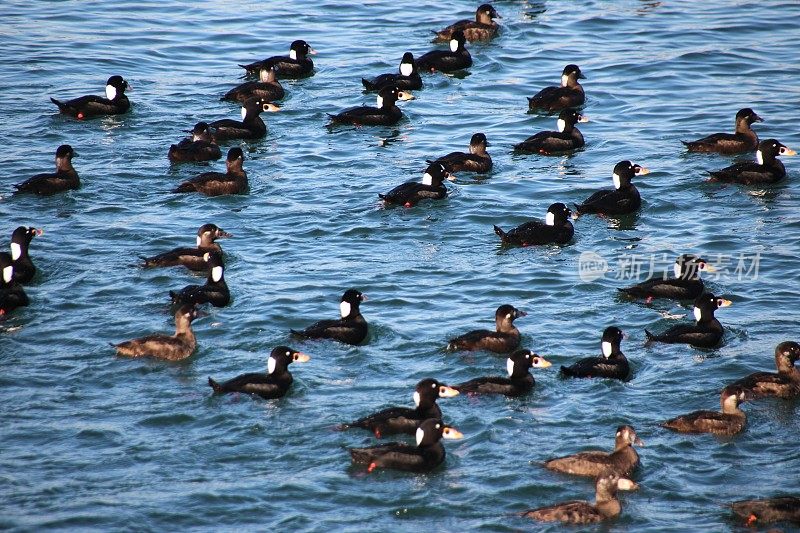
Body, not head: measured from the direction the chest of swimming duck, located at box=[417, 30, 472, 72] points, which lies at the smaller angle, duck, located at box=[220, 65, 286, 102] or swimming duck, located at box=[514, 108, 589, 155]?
the swimming duck

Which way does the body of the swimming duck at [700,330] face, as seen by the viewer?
to the viewer's right

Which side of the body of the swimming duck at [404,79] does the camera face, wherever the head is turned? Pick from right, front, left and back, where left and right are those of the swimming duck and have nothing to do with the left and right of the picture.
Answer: right

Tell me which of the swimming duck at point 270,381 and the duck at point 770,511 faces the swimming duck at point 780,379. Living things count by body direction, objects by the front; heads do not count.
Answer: the swimming duck at point 270,381

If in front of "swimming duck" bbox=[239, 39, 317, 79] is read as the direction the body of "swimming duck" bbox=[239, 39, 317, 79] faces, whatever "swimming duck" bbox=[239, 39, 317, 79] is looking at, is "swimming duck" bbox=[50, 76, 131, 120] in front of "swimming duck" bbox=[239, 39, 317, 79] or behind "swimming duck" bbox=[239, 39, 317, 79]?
behind

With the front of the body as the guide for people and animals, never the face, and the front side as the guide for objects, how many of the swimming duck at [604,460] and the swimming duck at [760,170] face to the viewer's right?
2

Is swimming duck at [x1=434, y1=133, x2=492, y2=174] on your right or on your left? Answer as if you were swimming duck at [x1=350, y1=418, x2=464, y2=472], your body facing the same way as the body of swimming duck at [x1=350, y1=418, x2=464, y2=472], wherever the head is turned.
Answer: on your left

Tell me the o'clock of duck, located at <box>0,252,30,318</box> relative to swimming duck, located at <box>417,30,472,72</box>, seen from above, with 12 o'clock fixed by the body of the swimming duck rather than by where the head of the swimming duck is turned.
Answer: The duck is roughly at 4 o'clock from the swimming duck.

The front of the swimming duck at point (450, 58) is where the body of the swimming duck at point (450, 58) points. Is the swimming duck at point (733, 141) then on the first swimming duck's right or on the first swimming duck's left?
on the first swimming duck's right

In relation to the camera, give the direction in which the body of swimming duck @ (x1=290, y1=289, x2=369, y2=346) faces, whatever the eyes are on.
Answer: to the viewer's right

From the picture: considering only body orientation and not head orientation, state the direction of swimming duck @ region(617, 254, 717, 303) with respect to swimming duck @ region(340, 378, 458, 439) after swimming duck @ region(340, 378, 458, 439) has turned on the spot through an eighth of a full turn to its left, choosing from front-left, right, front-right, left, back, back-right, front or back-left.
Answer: front

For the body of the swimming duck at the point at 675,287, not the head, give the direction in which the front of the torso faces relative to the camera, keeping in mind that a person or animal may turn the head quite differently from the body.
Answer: to the viewer's right

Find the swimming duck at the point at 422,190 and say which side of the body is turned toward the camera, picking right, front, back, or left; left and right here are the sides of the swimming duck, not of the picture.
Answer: right

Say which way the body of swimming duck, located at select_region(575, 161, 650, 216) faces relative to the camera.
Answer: to the viewer's right

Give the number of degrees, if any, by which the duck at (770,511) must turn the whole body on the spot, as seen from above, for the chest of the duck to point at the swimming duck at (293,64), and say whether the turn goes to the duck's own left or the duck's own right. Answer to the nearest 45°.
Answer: approximately 135° to the duck's own left
